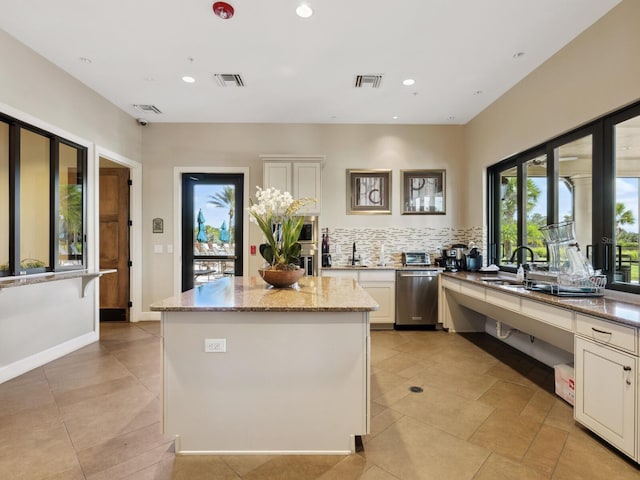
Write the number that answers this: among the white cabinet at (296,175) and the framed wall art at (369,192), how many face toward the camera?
2

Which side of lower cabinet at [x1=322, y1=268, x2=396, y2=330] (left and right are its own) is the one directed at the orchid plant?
front

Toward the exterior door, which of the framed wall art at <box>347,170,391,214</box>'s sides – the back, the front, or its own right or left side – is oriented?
right

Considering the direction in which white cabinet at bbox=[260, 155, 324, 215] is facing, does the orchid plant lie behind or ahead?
ahead

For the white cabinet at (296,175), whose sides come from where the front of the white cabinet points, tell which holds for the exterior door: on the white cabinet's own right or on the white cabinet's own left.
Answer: on the white cabinet's own right
